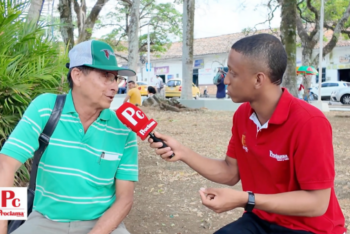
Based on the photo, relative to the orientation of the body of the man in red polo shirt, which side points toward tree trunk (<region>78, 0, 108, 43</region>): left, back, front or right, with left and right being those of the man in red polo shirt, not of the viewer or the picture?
right

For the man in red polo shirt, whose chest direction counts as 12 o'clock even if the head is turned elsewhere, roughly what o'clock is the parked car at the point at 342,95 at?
The parked car is roughly at 5 o'clock from the man in red polo shirt.

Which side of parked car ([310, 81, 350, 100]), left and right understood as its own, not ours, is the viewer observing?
left

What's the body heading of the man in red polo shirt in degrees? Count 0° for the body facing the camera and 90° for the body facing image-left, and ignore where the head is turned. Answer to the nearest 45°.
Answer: approximately 45°

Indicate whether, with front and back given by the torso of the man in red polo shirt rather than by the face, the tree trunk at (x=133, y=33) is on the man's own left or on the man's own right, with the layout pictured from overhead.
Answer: on the man's own right

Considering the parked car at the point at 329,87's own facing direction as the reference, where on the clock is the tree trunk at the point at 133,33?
The tree trunk is roughly at 10 o'clock from the parked car.

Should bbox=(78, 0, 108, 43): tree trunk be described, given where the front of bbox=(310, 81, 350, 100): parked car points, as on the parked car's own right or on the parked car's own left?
on the parked car's own left

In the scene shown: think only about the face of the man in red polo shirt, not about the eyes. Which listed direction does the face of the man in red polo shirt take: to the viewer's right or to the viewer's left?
to the viewer's left
